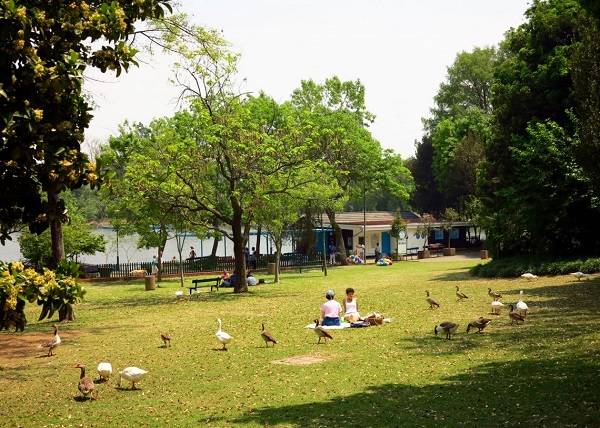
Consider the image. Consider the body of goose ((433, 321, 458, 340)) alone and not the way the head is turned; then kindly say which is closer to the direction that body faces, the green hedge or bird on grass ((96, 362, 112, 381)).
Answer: the bird on grass

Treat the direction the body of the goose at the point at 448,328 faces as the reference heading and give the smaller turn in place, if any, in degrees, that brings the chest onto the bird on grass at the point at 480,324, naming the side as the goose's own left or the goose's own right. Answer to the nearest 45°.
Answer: approximately 135° to the goose's own right

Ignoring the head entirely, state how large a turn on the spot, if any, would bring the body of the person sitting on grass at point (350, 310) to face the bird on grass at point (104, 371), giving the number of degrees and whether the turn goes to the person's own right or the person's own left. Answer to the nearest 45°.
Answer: approximately 45° to the person's own right

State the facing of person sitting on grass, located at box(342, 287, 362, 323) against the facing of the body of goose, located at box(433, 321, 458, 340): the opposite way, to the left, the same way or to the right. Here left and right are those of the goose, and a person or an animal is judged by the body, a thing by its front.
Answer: to the left

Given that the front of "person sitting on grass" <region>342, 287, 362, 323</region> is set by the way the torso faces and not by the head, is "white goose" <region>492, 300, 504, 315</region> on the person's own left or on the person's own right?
on the person's own left

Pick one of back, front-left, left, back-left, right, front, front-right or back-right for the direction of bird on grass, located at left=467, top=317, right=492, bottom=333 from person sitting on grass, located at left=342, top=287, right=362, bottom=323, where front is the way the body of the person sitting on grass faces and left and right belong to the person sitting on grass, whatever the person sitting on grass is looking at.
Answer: front-left

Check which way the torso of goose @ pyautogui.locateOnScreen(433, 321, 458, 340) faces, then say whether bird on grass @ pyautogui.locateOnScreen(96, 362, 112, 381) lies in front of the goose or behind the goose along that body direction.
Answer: in front

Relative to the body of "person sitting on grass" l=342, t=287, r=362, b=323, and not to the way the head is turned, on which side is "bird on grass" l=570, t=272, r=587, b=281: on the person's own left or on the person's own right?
on the person's own left

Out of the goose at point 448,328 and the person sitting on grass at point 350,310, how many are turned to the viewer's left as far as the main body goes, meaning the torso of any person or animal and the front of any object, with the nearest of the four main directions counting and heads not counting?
1

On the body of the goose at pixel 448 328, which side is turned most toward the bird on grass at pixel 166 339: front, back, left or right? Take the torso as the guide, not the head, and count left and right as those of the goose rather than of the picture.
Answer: front

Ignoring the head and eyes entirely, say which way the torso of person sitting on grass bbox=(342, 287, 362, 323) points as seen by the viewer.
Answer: toward the camera

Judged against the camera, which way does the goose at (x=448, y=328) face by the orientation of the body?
to the viewer's left

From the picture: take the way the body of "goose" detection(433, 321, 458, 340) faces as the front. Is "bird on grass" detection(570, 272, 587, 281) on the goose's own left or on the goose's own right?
on the goose's own right

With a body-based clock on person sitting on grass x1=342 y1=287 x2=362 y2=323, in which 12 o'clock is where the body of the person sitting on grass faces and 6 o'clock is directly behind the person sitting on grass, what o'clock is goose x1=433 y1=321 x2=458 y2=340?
The goose is roughly at 11 o'clock from the person sitting on grass.

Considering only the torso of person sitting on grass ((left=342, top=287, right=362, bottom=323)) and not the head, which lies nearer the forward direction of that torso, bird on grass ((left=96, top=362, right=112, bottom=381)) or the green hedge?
the bird on grass
